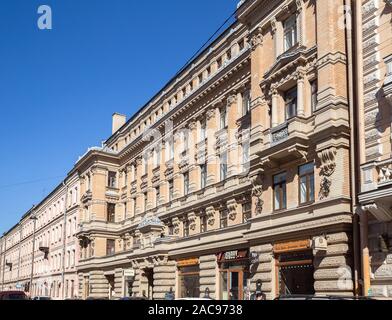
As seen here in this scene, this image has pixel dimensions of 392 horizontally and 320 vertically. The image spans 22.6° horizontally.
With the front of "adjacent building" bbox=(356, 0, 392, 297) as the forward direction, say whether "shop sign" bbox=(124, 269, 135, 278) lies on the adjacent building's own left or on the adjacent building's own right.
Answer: on the adjacent building's own right

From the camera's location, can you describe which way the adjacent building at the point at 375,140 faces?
facing the viewer and to the left of the viewer
